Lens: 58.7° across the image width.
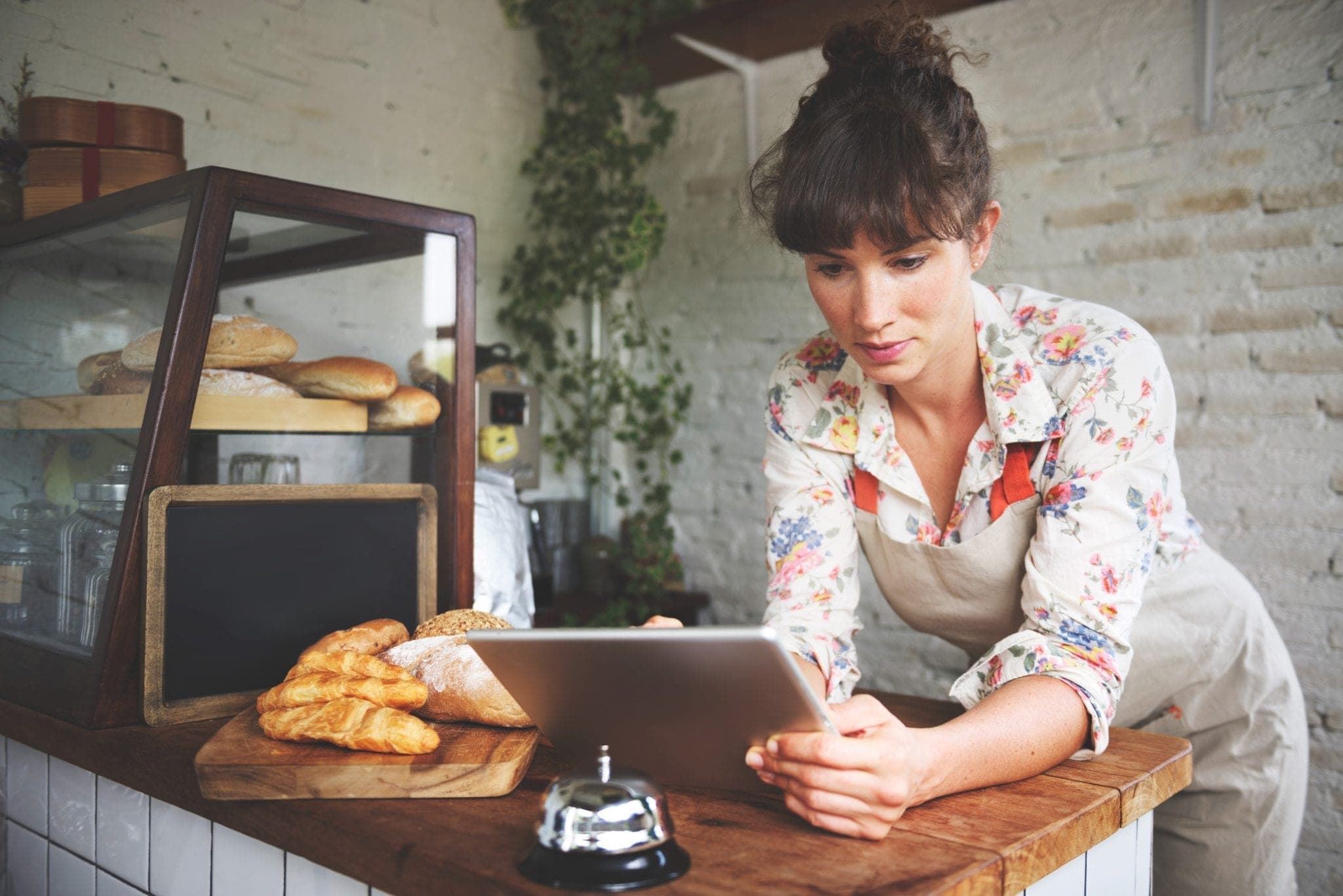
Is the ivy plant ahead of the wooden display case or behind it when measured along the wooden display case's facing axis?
behind

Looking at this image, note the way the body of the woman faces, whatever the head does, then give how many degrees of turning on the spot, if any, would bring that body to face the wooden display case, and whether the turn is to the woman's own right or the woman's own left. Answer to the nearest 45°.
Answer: approximately 45° to the woman's own right

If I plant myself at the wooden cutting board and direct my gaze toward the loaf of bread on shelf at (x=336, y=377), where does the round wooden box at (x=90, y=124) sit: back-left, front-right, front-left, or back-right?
front-left

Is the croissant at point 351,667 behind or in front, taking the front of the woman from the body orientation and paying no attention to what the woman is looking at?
in front

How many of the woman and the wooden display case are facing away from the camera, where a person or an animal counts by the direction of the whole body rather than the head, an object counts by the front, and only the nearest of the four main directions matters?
0

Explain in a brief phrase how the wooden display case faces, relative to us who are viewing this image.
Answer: facing the viewer and to the left of the viewer

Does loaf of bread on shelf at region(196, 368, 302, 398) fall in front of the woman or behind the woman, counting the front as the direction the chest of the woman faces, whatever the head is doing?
in front

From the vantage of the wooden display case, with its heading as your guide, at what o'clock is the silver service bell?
The silver service bell is roughly at 10 o'clock from the wooden display case.
